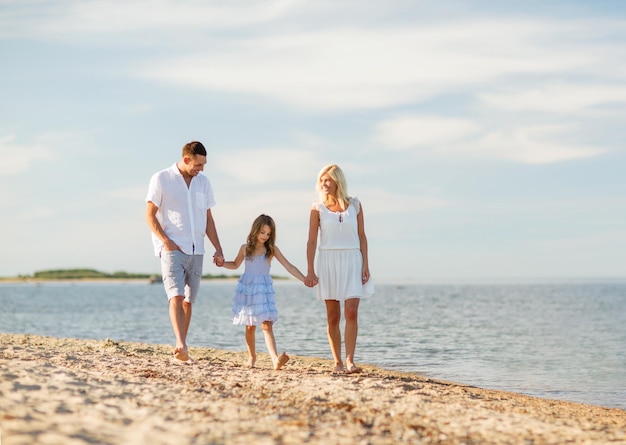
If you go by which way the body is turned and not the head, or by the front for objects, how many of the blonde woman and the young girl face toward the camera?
2

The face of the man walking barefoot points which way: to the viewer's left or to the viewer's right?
to the viewer's right

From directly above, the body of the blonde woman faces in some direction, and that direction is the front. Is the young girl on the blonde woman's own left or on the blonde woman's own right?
on the blonde woman's own right

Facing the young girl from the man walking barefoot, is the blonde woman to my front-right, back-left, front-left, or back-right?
front-right

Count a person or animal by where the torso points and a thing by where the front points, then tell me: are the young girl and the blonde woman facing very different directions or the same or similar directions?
same or similar directions

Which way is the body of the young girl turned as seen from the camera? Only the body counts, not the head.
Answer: toward the camera

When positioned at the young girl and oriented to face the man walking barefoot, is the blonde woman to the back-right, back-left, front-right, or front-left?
back-left

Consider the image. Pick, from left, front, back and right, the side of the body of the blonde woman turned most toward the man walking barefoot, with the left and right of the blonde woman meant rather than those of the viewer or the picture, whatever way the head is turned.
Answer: right

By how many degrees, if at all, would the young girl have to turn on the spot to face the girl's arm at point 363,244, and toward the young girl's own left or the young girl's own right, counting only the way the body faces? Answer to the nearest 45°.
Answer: approximately 45° to the young girl's own left

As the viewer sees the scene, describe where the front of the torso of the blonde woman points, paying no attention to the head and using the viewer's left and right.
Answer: facing the viewer

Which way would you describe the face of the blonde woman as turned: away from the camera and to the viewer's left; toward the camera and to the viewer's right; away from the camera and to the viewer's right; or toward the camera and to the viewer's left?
toward the camera and to the viewer's left
